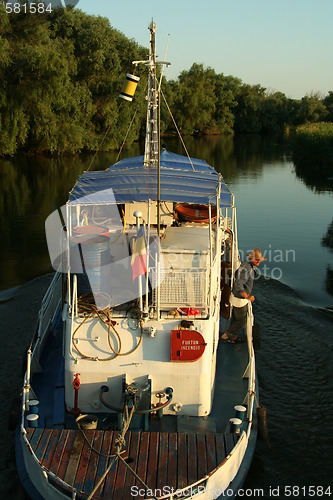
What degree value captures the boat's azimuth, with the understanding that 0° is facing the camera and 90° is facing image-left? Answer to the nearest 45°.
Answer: approximately 180°
